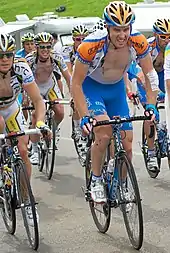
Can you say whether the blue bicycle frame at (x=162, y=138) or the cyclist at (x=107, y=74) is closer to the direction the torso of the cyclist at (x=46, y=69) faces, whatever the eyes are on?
the cyclist

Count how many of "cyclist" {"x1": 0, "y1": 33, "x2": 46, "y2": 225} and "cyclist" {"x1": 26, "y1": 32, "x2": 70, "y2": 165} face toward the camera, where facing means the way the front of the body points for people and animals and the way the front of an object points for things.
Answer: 2

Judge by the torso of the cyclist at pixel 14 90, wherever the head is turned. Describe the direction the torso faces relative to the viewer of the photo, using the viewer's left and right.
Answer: facing the viewer

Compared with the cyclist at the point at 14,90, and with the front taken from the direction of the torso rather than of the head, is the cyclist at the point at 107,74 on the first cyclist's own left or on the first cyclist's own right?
on the first cyclist's own left

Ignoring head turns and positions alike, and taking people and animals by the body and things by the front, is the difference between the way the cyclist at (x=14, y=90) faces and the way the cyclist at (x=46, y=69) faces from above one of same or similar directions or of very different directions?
same or similar directions

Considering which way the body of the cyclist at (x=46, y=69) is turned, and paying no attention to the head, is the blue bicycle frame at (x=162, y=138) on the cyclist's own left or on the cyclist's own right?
on the cyclist's own left

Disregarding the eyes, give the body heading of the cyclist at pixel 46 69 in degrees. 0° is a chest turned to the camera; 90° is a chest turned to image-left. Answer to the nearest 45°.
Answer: approximately 0°

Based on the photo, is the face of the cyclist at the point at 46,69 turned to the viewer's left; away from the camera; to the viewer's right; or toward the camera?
toward the camera

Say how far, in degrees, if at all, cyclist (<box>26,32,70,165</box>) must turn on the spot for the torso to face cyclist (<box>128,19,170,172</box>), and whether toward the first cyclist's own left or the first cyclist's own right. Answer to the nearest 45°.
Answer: approximately 45° to the first cyclist's own left

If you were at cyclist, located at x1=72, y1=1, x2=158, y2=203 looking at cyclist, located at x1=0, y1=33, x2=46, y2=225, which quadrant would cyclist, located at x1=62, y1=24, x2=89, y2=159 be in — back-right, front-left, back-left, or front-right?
front-right

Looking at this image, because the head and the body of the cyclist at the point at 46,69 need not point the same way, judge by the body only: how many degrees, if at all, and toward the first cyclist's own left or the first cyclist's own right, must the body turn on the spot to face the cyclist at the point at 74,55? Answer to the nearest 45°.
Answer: approximately 135° to the first cyclist's own left

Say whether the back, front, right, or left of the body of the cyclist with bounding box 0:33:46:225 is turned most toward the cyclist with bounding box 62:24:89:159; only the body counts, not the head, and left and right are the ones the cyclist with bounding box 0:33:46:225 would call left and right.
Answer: back

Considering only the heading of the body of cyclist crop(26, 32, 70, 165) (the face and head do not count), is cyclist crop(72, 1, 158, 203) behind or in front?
in front

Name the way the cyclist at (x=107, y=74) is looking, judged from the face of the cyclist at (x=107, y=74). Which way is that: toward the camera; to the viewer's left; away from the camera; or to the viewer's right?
toward the camera
